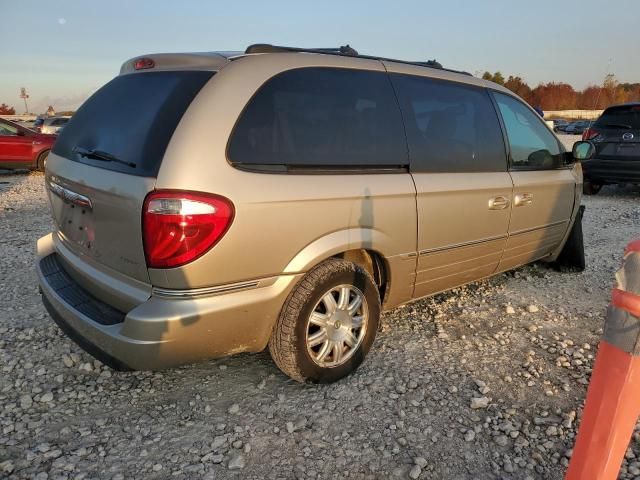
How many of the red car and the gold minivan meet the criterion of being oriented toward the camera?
0

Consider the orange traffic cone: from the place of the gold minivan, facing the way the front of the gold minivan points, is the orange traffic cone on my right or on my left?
on my right

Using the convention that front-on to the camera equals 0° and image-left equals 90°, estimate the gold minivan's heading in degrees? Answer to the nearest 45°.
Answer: approximately 225°

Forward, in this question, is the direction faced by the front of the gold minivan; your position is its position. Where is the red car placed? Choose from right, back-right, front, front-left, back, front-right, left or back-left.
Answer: left
